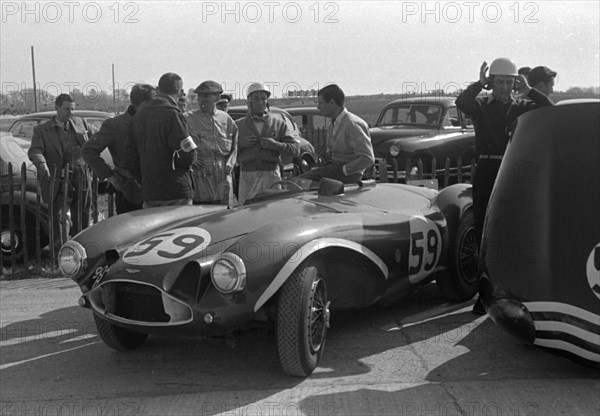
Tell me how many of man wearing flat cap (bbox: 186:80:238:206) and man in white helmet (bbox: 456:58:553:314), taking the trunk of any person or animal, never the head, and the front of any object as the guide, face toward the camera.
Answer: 2

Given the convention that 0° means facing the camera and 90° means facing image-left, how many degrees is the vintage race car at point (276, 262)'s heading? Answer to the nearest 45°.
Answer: approximately 45°

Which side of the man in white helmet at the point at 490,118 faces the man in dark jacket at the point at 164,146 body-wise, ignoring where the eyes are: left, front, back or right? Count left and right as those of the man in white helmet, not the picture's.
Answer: right

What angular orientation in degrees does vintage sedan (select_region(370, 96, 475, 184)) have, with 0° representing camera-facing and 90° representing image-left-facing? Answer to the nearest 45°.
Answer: approximately 45°
